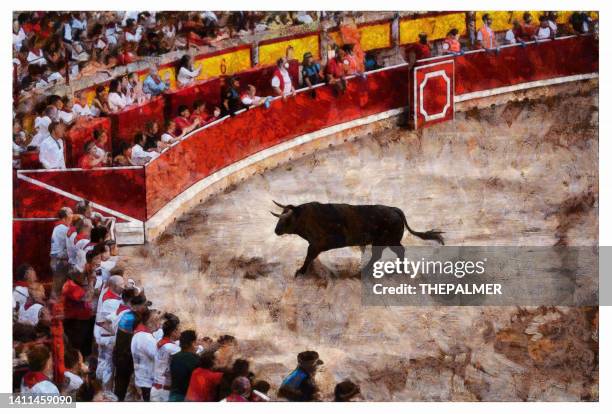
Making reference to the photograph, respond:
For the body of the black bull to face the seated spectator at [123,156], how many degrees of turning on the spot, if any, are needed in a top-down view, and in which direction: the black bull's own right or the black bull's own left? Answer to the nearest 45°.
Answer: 0° — it already faces them

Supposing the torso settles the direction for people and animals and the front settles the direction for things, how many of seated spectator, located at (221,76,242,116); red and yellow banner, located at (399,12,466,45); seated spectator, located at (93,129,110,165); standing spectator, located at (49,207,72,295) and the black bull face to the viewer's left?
1

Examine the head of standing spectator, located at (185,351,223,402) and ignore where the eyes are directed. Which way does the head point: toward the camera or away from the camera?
away from the camera

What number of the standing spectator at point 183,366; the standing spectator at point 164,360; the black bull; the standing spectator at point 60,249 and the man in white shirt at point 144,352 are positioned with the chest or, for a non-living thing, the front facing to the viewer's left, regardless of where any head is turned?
1

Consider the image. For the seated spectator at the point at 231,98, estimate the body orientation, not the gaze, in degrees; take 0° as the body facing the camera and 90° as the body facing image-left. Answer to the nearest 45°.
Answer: approximately 315°

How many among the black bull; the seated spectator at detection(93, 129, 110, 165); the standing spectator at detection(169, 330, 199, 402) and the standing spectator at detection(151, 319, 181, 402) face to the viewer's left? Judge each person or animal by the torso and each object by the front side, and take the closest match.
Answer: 1

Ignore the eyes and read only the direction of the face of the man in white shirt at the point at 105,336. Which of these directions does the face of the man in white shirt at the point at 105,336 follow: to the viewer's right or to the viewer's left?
to the viewer's right

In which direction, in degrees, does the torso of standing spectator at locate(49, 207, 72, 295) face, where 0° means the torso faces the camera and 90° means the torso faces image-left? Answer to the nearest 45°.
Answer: approximately 270°

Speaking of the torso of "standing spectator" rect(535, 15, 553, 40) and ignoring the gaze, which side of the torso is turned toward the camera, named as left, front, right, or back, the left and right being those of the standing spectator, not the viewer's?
front

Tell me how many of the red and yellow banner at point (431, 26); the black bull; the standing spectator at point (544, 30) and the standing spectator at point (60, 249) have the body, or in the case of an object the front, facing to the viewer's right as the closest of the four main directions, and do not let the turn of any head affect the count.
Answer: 1

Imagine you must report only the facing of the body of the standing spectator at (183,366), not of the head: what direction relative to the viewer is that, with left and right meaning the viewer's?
facing away from the viewer and to the right of the viewer
